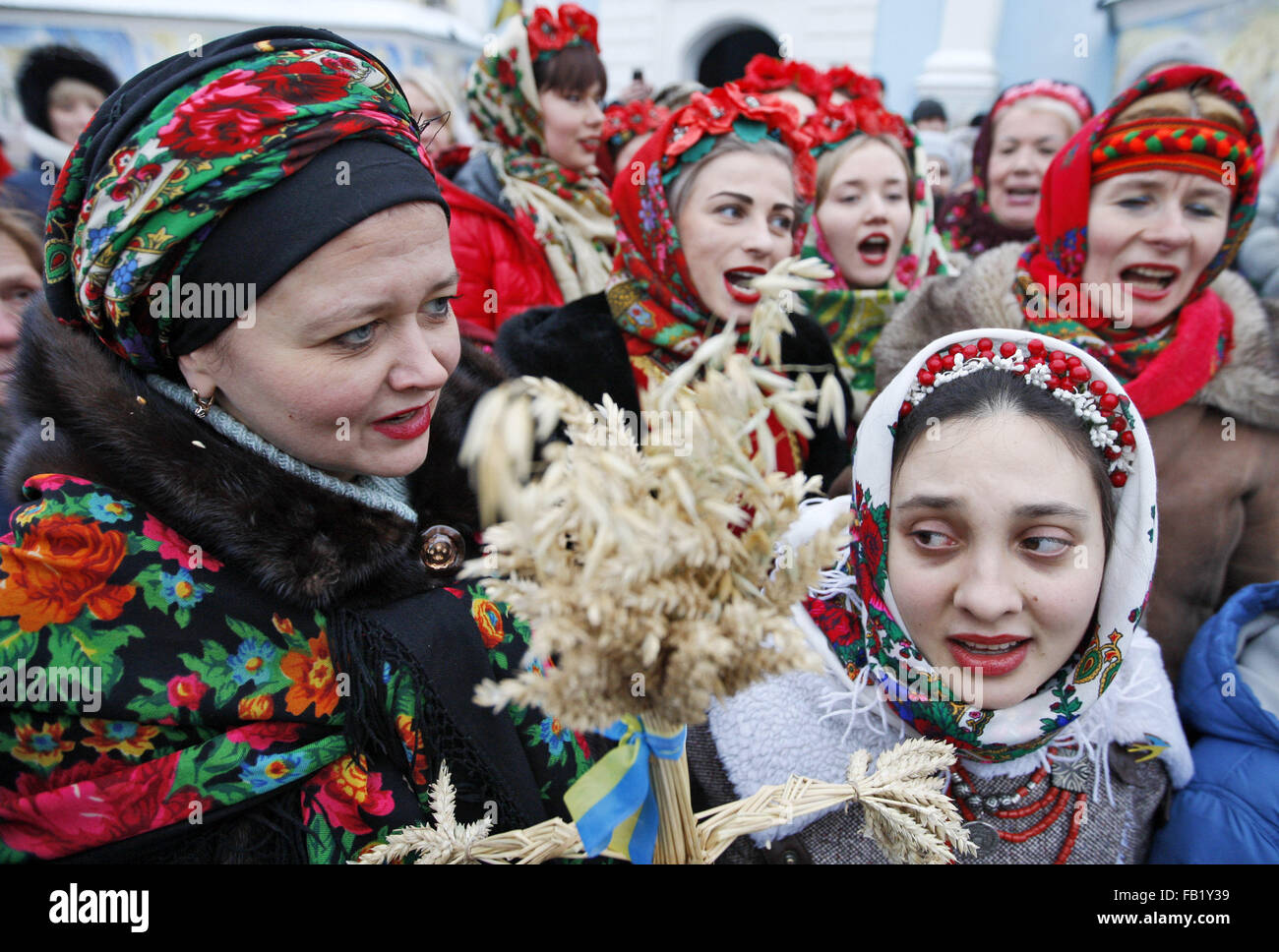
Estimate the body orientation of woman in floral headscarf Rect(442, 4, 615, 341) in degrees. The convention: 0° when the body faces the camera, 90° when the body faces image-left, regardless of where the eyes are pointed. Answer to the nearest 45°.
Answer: approximately 315°

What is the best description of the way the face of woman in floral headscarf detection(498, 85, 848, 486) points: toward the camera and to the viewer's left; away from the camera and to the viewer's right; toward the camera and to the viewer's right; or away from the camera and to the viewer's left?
toward the camera and to the viewer's right

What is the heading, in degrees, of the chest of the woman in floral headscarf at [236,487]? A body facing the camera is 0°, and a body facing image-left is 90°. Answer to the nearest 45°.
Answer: approximately 315°

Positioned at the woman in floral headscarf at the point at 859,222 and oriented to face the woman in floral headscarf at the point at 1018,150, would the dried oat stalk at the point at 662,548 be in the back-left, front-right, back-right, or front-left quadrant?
back-right

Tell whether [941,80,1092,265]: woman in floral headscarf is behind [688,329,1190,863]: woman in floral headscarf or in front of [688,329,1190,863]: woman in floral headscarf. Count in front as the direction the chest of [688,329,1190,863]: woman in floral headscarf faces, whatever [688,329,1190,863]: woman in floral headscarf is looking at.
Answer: behind
